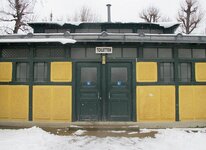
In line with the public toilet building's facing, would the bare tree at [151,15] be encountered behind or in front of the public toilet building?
behind

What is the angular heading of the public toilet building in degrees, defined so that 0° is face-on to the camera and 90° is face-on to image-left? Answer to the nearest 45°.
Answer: approximately 0°
